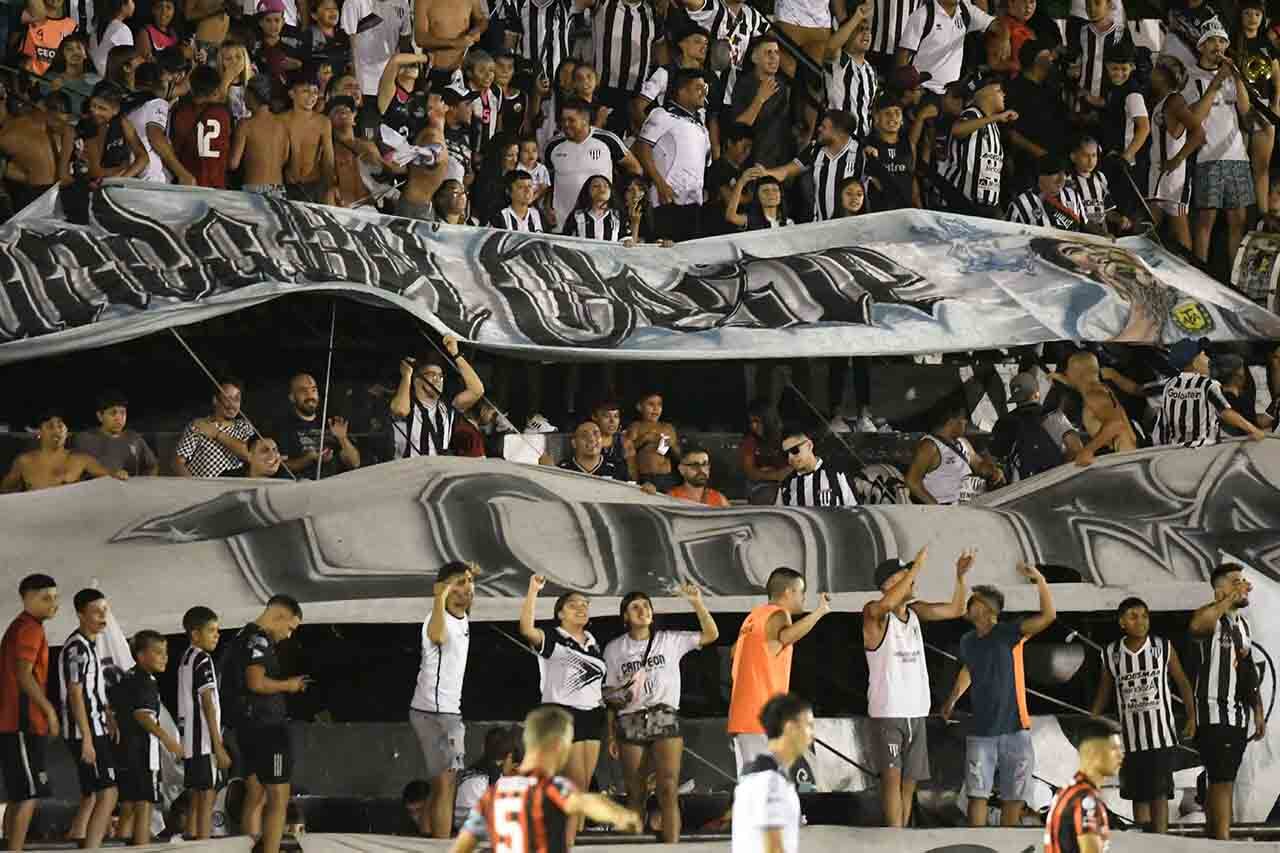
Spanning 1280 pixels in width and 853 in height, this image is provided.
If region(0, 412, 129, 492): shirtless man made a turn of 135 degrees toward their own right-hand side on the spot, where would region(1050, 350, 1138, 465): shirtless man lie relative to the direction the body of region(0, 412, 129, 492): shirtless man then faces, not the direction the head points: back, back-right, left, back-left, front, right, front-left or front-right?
back-right

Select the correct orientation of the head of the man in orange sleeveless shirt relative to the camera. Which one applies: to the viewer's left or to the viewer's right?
to the viewer's right

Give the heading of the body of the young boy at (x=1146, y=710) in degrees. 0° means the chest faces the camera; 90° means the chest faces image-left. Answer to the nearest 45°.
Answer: approximately 0°

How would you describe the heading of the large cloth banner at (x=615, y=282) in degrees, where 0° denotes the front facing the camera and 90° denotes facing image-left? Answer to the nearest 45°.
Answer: approximately 0°
